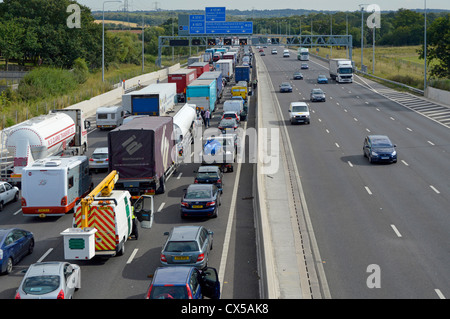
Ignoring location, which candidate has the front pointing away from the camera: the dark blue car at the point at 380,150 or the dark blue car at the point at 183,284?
the dark blue car at the point at 183,284

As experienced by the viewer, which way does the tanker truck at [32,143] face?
facing away from the viewer and to the right of the viewer

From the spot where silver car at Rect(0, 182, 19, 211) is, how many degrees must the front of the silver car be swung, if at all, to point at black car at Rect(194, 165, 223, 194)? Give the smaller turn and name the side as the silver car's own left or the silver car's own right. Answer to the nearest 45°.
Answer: approximately 45° to the silver car's own right

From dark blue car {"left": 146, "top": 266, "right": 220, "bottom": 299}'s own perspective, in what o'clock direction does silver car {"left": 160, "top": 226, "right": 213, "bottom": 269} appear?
The silver car is roughly at 12 o'clock from the dark blue car.

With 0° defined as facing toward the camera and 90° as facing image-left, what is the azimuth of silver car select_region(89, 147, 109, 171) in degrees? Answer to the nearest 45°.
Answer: approximately 180°

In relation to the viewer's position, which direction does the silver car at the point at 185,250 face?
facing away from the viewer

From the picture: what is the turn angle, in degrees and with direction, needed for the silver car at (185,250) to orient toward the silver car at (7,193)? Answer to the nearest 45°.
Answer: approximately 45° to its left

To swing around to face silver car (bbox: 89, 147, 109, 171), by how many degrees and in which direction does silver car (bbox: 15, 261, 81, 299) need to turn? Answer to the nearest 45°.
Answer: approximately 45° to its left

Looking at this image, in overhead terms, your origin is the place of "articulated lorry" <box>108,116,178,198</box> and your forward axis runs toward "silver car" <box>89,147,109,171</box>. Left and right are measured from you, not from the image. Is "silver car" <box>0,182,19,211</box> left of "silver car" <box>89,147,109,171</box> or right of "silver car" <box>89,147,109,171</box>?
left

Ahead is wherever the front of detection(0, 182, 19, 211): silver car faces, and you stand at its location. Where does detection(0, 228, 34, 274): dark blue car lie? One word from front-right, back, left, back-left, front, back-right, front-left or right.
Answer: back-right

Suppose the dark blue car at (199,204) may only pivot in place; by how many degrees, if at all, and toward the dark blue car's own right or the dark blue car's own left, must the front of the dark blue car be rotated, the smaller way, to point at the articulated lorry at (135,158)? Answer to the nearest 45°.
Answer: approximately 45° to the dark blue car's own left

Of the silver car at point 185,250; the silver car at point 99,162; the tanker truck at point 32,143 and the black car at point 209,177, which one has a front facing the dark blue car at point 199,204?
the silver car at point 185,250

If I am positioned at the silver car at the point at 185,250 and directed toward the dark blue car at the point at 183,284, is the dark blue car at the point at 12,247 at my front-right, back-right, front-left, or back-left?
back-right

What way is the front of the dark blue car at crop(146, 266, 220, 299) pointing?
away from the camera
